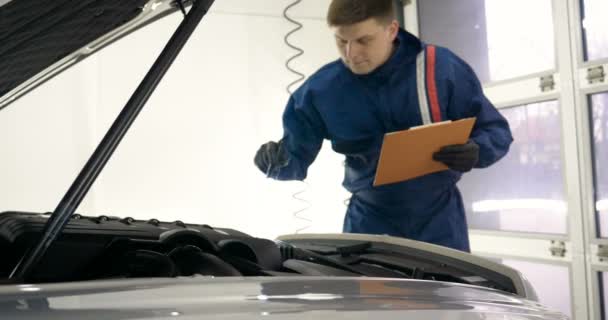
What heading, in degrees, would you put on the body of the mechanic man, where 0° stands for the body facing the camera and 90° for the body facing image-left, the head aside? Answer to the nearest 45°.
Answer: approximately 45°

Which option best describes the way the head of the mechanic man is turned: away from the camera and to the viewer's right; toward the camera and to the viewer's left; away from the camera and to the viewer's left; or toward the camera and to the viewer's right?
toward the camera and to the viewer's left
